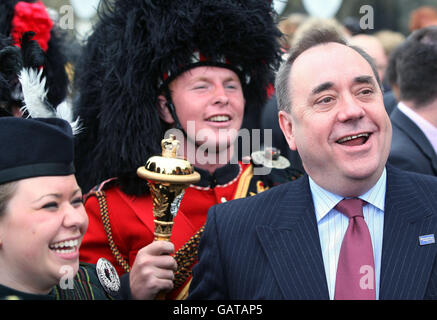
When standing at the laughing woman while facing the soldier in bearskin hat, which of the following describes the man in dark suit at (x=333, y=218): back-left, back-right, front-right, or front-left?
front-right

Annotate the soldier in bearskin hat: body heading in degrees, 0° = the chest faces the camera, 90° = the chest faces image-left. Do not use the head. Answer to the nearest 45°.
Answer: approximately 315°

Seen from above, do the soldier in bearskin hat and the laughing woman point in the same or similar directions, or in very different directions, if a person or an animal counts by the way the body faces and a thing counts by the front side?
same or similar directions

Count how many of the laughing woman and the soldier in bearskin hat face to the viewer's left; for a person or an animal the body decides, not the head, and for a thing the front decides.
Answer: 0

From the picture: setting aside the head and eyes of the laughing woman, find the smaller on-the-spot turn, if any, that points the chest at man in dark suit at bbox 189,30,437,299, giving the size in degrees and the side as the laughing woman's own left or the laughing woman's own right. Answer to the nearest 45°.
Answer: approximately 45° to the laughing woman's own left

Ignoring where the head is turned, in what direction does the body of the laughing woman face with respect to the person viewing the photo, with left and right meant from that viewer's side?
facing the viewer and to the right of the viewer

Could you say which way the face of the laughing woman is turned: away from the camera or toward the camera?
toward the camera
